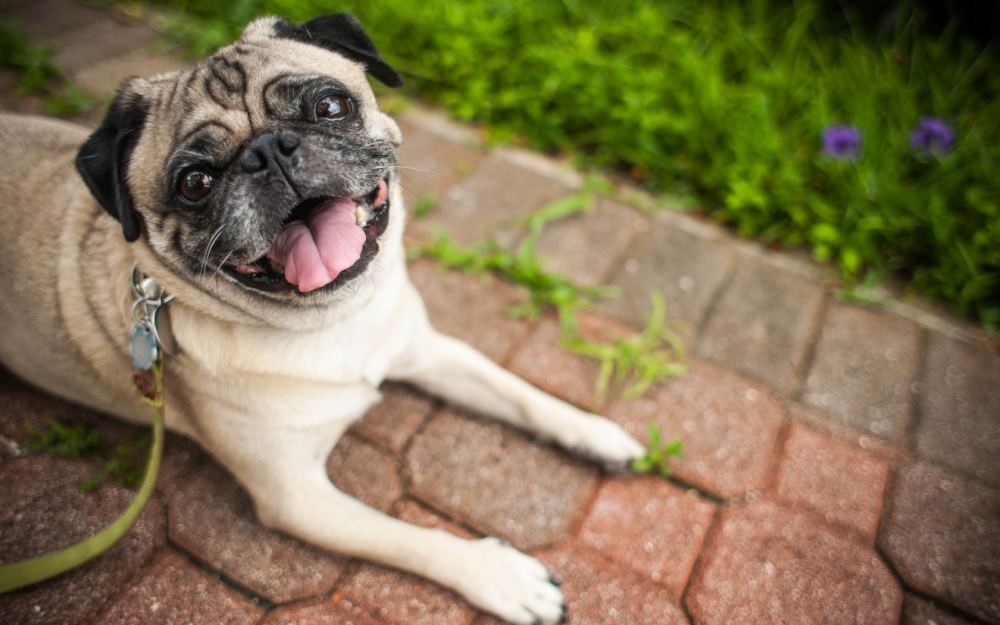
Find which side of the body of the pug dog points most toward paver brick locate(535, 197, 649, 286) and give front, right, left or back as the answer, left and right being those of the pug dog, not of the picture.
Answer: left

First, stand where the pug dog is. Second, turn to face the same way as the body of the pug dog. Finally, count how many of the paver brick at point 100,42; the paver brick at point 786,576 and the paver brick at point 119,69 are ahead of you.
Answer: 1

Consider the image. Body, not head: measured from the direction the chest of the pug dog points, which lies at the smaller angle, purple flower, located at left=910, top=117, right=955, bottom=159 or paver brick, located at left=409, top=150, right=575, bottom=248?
the purple flower

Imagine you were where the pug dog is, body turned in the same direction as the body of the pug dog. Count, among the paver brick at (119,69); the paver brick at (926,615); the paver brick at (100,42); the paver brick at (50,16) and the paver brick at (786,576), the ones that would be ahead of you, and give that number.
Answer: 2

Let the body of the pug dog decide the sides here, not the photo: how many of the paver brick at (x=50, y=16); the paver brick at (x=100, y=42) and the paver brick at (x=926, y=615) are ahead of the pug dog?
1

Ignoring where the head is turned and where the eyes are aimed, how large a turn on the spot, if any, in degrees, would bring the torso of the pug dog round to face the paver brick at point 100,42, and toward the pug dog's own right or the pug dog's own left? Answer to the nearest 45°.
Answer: approximately 135° to the pug dog's own left

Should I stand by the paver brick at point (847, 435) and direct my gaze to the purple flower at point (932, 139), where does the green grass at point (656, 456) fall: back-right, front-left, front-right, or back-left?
back-left

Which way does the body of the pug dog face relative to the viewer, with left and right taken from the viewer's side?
facing the viewer and to the right of the viewer

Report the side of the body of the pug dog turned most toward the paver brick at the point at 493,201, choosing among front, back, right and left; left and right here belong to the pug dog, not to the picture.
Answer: left
